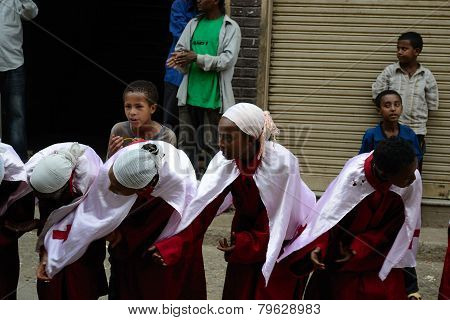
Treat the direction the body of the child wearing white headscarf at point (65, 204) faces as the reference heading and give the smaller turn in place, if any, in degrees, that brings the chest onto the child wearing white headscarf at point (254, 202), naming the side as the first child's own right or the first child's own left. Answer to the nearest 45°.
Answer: approximately 135° to the first child's own left

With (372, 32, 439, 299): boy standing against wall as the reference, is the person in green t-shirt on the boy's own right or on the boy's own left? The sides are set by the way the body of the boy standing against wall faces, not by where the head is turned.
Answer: on the boy's own right

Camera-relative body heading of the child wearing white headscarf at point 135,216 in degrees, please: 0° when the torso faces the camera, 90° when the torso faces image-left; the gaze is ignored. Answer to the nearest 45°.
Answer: approximately 45°

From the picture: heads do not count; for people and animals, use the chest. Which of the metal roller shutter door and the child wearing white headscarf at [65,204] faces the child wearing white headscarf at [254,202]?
the metal roller shutter door

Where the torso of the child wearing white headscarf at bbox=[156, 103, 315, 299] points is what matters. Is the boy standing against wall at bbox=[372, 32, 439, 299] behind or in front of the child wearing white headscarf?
behind

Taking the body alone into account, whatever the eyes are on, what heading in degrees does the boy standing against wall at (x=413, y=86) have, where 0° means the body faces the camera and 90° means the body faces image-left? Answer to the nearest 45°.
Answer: approximately 0°

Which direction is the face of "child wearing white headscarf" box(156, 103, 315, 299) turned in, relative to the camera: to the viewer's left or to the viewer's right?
to the viewer's left

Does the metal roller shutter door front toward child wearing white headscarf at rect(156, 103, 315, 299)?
yes

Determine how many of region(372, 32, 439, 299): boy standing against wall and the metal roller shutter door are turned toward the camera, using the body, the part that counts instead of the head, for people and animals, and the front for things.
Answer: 2

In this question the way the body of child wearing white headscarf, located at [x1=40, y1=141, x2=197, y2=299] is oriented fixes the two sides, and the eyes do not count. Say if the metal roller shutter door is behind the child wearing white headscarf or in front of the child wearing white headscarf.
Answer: behind

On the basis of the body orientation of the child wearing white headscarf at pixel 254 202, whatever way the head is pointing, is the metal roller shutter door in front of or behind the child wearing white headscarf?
behind
